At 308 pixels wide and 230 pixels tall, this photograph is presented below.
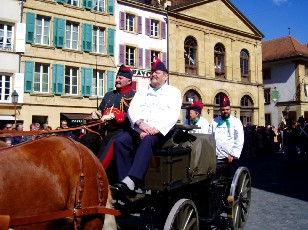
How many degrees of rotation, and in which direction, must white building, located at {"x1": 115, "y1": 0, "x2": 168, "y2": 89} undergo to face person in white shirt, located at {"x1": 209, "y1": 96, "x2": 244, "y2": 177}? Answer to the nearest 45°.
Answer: approximately 45° to its right

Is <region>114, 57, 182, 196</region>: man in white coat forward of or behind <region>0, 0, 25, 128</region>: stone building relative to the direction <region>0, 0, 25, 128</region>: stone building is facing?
forward

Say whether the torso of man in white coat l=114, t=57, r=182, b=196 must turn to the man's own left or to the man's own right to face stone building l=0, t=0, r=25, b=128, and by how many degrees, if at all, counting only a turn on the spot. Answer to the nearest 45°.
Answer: approximately 90° to the man's own right

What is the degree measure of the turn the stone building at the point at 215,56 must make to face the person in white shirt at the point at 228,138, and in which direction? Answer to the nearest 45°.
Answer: approximately 45° to its right

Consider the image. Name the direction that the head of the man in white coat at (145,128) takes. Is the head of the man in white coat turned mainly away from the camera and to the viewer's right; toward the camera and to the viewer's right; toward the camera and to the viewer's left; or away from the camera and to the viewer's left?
toward the camera and to the viewer's left

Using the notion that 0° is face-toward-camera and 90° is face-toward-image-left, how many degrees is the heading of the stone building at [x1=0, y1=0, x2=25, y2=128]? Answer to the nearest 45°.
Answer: approximately 0°

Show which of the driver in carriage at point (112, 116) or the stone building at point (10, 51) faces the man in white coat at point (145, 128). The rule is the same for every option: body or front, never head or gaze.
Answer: the stone building

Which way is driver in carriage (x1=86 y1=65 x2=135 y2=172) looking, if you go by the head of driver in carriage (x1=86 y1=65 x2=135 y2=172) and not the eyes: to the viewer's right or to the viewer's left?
to the viewer's left
